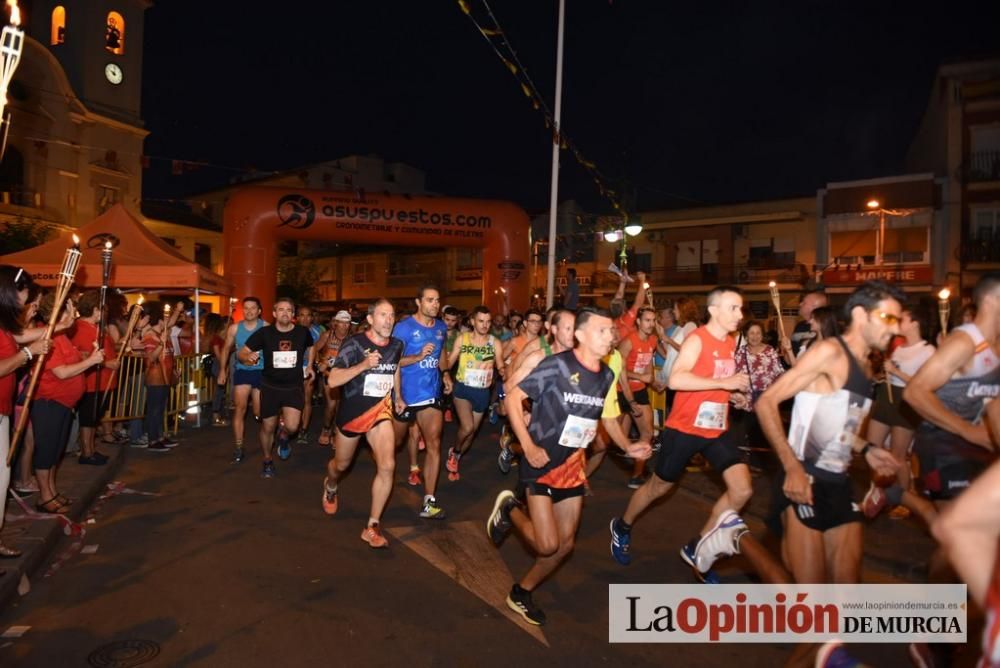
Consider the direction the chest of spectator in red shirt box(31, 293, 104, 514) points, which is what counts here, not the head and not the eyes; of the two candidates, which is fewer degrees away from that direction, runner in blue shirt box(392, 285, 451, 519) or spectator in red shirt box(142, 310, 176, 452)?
the runner in blue shirt

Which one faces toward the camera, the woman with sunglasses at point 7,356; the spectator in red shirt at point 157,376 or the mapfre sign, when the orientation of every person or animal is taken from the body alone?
the mapfre sign

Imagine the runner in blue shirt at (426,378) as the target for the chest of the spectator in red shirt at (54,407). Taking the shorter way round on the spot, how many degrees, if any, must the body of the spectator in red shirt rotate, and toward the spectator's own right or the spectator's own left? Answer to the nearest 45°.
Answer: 0° — they already face them

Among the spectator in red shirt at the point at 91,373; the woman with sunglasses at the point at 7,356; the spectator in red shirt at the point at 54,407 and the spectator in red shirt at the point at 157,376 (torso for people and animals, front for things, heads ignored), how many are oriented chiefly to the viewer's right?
4

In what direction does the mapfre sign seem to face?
toward the camera

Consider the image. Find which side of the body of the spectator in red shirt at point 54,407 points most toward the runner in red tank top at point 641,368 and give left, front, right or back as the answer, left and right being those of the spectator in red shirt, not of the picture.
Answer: front

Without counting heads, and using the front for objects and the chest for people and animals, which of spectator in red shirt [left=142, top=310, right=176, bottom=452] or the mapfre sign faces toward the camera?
the mapfre sign

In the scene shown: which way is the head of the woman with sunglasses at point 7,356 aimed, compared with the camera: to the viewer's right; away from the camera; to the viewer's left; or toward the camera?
to the viewer's right

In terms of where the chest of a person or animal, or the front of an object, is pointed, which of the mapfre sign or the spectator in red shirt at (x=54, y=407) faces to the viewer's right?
the spectator in red shirt

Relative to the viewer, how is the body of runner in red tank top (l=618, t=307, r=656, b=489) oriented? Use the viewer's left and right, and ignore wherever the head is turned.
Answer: facing the viewer and to the right of the viewer

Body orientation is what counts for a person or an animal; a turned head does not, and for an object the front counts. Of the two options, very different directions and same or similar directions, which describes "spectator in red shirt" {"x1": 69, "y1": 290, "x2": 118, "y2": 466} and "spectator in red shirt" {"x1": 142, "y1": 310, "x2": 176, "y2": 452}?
same or similar directions

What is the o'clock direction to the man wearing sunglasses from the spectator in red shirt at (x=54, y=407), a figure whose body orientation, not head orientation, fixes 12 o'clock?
The man wearing sunglasses is roughly at 2 o'clock from the spectator in red shirt.

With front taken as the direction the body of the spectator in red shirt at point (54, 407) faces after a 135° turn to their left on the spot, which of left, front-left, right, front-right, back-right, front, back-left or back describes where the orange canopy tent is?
front-right

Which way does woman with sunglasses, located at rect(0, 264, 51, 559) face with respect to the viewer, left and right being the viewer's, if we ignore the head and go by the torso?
facing to the right of the viewer

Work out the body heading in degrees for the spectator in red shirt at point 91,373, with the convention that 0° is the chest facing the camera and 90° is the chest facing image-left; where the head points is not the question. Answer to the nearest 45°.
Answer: approximately 270°

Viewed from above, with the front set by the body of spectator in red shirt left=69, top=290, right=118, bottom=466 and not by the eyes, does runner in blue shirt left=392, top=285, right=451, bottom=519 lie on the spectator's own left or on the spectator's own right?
on the spectator's own right

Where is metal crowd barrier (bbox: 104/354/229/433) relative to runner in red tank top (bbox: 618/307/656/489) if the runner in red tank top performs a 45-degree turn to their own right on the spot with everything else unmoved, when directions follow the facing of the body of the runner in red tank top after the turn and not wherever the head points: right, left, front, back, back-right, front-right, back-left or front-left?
right

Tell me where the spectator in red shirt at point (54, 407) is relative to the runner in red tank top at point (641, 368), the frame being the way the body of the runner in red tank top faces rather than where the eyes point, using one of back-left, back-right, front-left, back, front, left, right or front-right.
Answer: right

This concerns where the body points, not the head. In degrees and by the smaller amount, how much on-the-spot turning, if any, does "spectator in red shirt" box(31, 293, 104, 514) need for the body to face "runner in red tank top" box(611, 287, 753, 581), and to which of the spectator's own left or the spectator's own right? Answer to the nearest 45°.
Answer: approximately 45° to the spectator's own right
